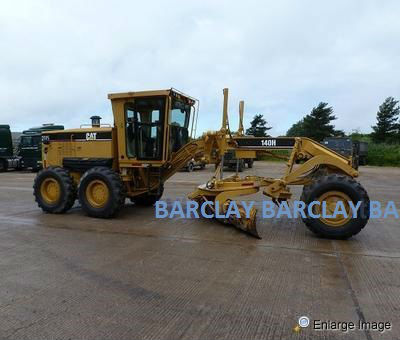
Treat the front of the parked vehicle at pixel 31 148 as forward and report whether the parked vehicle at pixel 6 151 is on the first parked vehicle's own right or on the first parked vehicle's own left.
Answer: on the first parked vehicle's own right

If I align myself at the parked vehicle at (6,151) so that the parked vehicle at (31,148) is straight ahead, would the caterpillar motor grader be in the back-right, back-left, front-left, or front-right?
front-right

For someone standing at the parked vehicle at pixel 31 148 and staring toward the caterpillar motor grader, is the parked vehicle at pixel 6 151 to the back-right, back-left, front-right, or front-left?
back-right

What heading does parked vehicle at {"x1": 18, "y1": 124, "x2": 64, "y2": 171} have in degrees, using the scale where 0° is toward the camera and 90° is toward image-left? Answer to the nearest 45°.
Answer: approximately 45°

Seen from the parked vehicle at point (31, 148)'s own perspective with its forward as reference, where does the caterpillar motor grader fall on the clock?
The caterpillar motor grader is roughly at 10 o'clock from the parked vehicle.
